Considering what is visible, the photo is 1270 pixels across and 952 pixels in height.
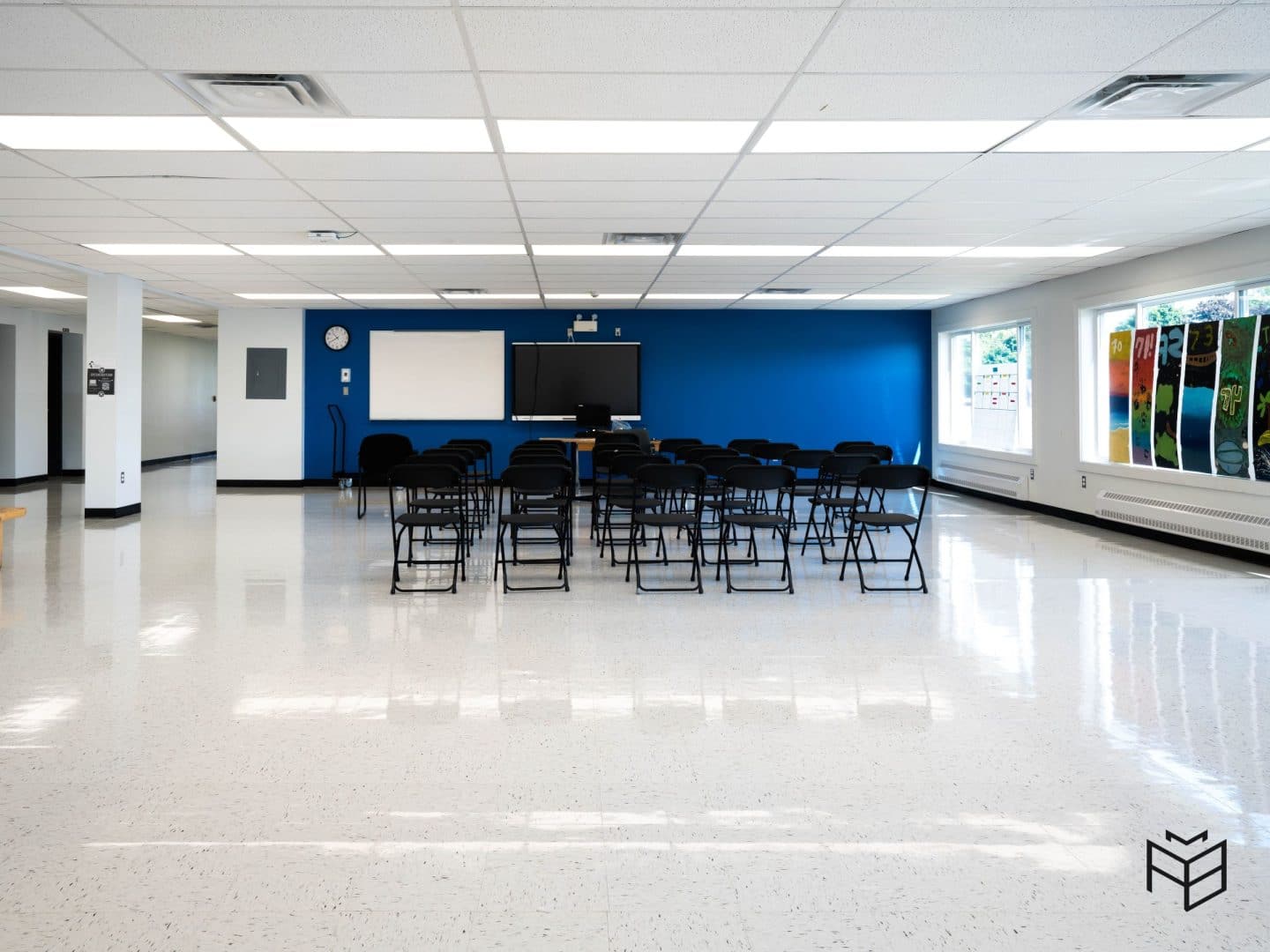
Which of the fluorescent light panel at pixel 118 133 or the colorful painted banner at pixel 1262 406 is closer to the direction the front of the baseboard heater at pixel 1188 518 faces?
the fluorescent light panel

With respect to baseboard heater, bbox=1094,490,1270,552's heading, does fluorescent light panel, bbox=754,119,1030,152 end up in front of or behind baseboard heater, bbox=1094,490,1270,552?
in front

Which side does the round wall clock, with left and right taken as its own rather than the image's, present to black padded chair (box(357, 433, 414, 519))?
front

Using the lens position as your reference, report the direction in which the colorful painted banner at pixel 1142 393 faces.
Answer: facing the viewer and to the left of the viewer

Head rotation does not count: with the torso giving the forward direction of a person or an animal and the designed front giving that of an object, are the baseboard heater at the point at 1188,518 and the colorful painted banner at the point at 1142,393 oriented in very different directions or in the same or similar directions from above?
same or similar directions

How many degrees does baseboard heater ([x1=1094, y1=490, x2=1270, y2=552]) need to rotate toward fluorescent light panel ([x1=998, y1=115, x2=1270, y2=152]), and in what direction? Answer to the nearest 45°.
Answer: approximately 45° to its left

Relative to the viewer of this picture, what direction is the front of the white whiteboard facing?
facing the viewer

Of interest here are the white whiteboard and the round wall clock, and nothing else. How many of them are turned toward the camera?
2

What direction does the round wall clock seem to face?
toward the camera

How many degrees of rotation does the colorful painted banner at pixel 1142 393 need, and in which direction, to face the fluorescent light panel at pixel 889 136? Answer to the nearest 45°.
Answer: approximately 45° to its left
